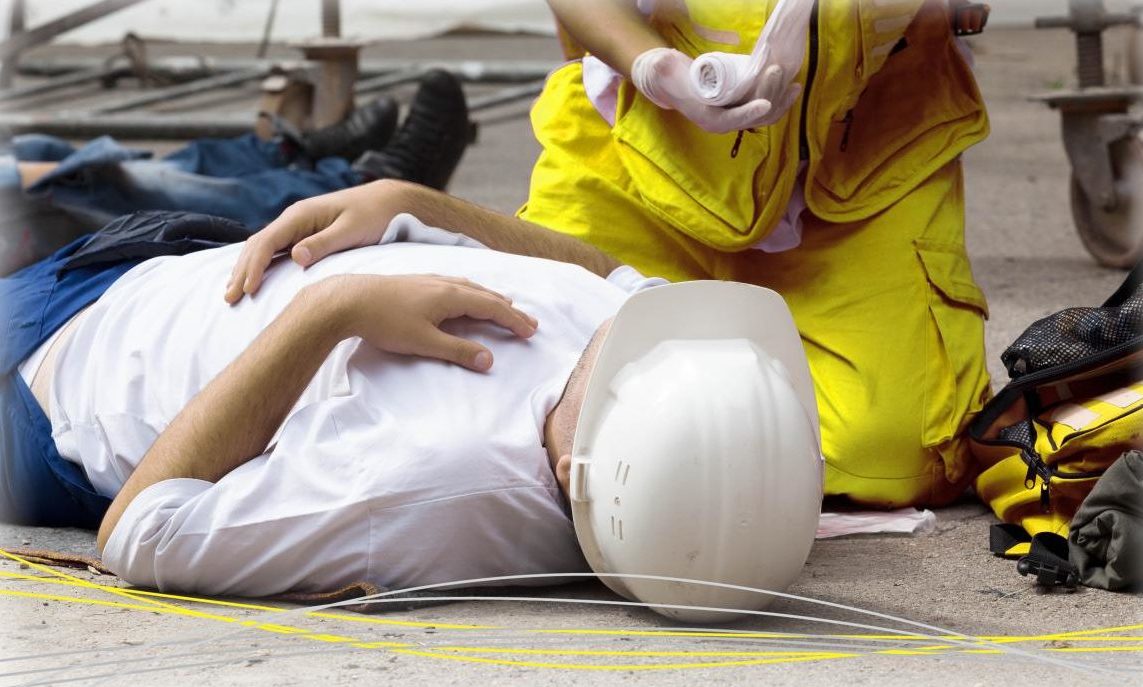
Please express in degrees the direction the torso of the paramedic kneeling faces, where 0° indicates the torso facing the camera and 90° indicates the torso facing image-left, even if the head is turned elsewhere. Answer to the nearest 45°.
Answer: approximately 0°

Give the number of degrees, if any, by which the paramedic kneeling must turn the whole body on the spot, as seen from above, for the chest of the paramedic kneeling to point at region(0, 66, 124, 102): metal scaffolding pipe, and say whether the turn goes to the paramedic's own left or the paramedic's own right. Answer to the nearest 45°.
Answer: approximately 135° to the paramedic's own right

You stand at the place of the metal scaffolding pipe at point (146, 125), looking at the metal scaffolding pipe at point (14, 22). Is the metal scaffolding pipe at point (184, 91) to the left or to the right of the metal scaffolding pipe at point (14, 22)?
right

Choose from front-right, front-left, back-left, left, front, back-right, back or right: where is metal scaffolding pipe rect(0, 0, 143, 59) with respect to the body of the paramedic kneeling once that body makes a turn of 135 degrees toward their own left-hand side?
left

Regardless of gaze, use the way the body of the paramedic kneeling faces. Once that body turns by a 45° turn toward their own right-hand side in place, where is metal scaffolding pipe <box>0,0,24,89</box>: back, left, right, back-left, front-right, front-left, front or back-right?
right

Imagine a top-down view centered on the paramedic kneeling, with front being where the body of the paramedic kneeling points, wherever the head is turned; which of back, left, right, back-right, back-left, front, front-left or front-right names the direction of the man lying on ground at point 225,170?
back-right

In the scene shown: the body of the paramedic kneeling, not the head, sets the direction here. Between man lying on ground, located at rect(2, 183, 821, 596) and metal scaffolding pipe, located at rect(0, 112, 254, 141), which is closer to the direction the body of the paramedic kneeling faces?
the man lying on ground

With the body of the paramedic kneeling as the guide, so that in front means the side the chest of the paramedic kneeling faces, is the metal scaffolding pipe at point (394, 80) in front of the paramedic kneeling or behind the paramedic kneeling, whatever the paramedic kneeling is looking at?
behind
